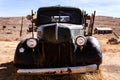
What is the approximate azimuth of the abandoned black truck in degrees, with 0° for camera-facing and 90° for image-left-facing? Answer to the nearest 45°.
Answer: approximately 0°
